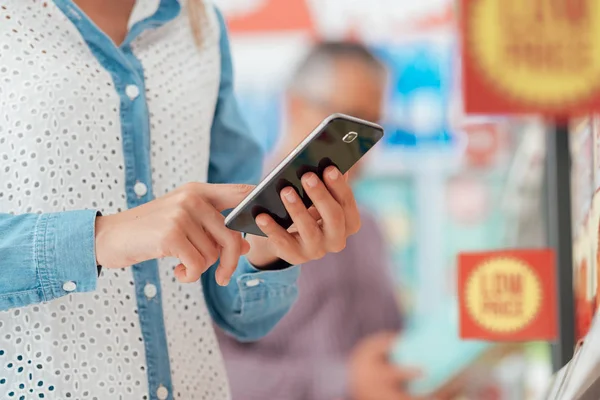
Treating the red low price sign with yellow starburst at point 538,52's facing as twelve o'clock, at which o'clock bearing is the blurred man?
The blurred man is roughly at 5 o'clock from the red low price sign with yellow starburst.

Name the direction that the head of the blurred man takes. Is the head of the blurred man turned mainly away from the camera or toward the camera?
toward the camera

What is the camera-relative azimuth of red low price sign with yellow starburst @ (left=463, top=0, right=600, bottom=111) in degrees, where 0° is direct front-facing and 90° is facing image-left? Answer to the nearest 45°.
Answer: approximately 0°
